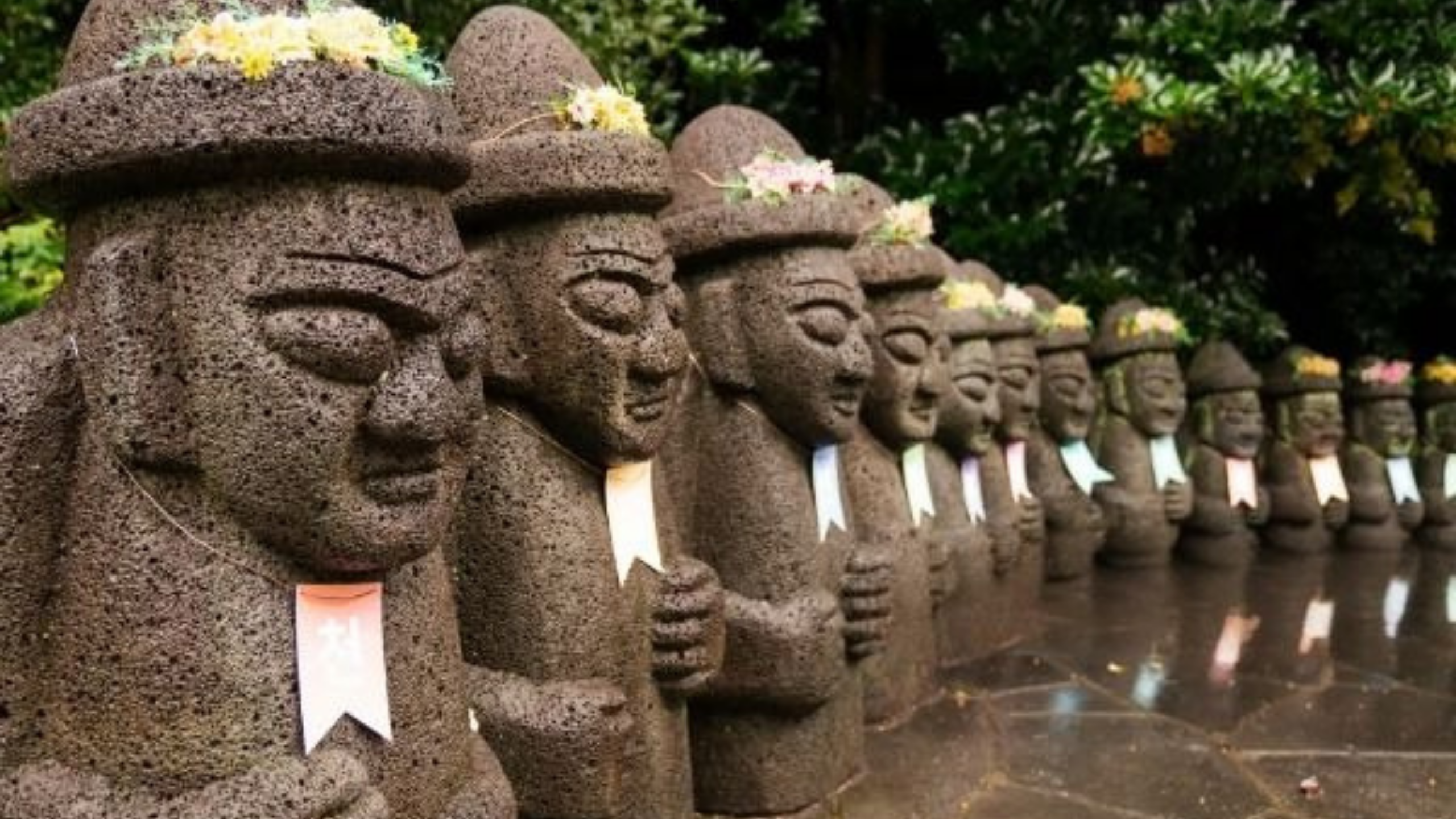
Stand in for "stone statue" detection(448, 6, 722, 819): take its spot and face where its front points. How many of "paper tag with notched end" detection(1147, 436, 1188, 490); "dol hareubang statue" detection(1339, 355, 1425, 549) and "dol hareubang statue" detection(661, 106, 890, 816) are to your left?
3

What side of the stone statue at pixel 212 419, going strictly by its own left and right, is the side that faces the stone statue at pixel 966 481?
left

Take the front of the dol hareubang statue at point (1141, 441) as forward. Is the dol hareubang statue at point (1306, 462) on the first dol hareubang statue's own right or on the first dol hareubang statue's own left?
on the first dol hareubang statue's own left

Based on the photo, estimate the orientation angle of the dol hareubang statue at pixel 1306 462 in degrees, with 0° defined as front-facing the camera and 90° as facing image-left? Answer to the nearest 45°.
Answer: approximately 315°

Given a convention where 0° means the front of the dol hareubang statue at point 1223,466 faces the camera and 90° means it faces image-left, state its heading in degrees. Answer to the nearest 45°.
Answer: approximately 315°

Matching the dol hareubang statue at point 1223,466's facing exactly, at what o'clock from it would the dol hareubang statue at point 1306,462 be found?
the dol hareubang statue at point 1306,462 is roughly at 9 o'clock from the dol hareubang statue at point 1223,466.

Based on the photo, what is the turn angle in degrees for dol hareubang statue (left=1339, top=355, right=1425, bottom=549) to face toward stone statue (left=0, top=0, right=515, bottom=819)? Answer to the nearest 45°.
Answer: approximately 45° to its right

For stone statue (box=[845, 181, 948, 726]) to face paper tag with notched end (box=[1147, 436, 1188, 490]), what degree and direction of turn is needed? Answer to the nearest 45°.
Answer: approximately 90° to its left

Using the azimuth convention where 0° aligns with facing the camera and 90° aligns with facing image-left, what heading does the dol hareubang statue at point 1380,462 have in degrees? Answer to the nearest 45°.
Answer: approximately 315°

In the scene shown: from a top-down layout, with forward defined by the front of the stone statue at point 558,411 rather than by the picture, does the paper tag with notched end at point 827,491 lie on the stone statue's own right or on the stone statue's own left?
on the stone statue's own left

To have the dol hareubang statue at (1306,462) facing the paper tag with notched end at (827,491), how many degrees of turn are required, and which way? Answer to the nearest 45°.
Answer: approximately 45° to its right

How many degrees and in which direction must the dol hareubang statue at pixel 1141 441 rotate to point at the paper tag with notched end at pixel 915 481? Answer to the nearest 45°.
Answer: approximately 45° to its right
